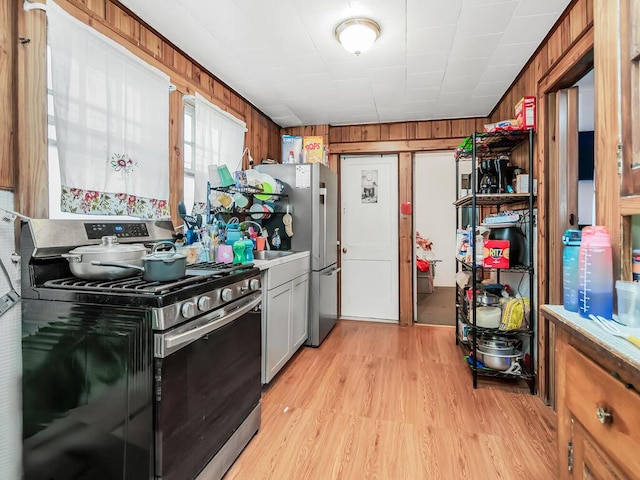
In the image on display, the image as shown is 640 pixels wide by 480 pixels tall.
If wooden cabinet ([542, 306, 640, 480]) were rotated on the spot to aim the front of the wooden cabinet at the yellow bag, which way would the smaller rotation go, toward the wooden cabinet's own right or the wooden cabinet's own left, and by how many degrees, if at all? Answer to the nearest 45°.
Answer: approximately 135° to the wooden cabinet's own right

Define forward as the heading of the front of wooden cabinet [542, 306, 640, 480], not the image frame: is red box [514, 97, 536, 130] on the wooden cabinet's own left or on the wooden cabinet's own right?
on the wooden cabinet's own right

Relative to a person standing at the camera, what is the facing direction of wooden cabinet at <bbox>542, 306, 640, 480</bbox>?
facing the viewer and to the left of the viewer

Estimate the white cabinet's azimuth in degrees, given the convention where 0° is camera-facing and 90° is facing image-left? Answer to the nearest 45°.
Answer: approximately 315°

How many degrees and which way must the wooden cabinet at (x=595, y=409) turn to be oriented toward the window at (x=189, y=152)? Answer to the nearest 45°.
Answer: approximately 45° to its right

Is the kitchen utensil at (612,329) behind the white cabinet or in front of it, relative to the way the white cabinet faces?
in front

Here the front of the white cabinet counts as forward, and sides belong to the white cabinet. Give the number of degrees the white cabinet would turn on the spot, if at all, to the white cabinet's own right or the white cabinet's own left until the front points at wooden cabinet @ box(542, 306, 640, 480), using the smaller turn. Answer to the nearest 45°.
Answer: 0° — it already faces it

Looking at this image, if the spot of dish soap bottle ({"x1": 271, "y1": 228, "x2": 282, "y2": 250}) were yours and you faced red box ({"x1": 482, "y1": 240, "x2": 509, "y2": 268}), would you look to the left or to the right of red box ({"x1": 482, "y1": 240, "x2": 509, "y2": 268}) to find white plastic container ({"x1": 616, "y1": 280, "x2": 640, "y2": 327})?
right

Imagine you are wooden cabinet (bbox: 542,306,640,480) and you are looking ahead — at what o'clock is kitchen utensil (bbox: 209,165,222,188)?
The kitchen utensil is roughly at 2 o'clock from the wooden cabinet.

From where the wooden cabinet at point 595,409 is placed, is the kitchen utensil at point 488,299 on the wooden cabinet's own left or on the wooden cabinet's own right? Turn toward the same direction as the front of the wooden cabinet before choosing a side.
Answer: on the wooden cabinet's own right

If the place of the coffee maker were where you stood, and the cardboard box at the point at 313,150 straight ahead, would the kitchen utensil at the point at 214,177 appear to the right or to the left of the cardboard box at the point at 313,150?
left
